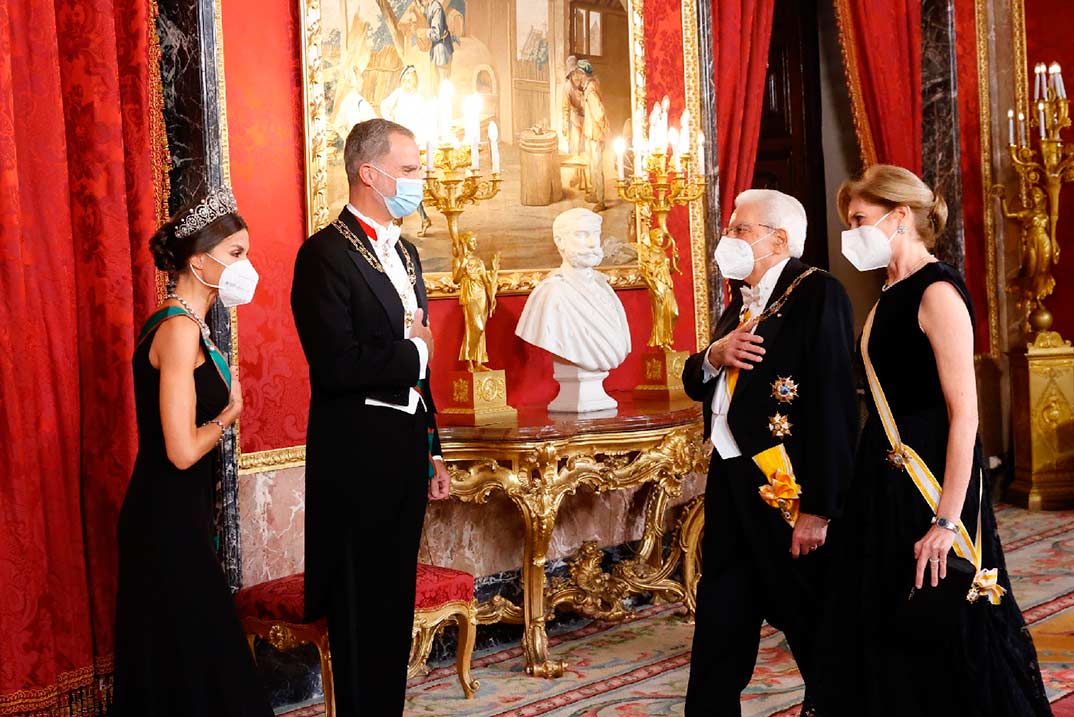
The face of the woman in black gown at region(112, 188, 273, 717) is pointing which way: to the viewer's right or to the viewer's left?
to the viewer's right

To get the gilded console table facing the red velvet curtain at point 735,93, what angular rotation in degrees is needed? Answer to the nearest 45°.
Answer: approximately 90° to its left

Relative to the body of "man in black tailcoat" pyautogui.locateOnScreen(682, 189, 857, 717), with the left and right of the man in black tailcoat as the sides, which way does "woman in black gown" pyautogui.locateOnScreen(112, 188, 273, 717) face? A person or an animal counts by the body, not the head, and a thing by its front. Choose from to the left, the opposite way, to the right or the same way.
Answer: the opposite way

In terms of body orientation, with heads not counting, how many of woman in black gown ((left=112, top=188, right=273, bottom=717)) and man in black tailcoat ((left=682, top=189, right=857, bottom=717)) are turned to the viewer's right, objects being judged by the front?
1

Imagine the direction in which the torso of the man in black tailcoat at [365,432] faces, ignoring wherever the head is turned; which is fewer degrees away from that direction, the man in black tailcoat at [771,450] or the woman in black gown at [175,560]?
the man in black tailcoat

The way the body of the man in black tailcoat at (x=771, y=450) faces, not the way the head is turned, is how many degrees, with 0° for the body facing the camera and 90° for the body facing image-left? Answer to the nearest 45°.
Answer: approximately 45°

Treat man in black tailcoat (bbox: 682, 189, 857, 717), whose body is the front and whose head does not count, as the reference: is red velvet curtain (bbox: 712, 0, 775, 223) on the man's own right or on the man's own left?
on the man's own right

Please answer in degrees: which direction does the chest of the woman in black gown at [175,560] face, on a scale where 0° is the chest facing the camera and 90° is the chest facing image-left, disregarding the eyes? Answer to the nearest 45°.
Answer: approximately 270°

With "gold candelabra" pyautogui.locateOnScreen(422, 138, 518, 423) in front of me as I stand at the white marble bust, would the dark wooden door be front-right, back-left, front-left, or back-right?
back-right

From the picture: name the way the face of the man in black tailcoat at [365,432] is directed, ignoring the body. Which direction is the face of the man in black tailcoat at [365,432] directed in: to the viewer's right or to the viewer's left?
to the viewer's right

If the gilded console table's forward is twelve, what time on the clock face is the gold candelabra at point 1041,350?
The gold candelabra is roughly at 9 o'clock from the gilded console table.

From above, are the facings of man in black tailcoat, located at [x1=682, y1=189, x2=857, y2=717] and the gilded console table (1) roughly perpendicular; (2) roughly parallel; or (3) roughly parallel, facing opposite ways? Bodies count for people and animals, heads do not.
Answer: roughly perpendicular
